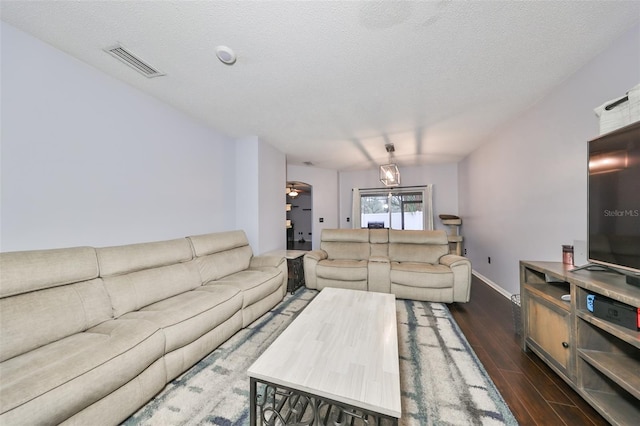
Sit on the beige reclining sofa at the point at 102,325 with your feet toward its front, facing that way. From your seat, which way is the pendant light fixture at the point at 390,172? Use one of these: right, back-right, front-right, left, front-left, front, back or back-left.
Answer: front-left

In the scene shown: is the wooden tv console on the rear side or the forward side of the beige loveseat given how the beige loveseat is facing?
on the forward side

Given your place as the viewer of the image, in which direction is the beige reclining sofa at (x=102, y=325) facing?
facing the viewer and to the right of the viewer

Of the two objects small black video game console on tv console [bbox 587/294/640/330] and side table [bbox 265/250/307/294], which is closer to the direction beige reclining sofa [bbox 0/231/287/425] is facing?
the small black video game console on tv console

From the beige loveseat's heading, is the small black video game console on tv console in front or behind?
in front

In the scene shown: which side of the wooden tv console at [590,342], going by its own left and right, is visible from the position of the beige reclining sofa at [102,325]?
front

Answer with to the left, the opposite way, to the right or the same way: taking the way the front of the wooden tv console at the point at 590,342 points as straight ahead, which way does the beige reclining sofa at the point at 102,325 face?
the opposite way

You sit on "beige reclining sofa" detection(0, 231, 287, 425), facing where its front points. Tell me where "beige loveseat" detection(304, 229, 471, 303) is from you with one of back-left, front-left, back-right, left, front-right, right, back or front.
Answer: front-left

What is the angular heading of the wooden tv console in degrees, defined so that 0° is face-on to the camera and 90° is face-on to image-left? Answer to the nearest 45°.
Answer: approximately 45°

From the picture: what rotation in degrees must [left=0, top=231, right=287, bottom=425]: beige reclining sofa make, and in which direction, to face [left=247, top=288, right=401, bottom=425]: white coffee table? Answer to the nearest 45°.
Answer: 0° — it already faces it

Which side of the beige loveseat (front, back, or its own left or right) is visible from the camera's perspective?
front

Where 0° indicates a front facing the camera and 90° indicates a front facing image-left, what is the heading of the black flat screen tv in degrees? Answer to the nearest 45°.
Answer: approximately 45°

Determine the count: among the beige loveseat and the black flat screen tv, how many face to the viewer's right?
0

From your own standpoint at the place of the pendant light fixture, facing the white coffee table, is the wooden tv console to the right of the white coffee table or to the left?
left

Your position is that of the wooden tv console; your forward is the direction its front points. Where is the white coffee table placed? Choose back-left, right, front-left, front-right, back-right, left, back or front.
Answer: front

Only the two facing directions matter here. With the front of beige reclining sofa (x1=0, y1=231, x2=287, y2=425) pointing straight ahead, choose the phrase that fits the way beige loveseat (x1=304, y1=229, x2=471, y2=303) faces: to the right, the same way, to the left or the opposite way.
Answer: to the right

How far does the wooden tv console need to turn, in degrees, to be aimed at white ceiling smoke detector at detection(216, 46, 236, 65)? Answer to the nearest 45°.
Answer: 0° — it already faces it
